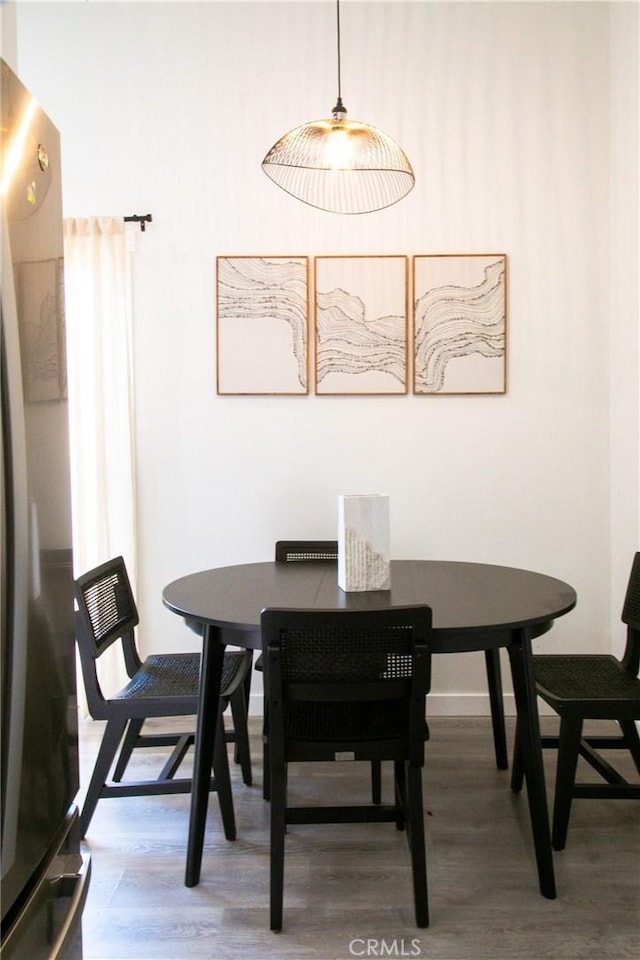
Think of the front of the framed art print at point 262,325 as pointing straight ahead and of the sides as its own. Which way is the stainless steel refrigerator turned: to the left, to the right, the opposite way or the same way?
to the left

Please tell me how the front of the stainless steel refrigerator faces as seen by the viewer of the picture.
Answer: facing to the right of the viewer

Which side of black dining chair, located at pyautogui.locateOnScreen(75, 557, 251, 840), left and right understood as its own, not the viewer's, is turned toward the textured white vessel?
front

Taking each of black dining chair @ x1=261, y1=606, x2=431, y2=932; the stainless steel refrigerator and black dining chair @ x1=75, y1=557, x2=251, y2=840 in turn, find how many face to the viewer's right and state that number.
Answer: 2

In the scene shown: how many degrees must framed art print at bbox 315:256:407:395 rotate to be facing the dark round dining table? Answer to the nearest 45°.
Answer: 0° — it already faces it

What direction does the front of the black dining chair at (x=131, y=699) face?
to the viewer's right

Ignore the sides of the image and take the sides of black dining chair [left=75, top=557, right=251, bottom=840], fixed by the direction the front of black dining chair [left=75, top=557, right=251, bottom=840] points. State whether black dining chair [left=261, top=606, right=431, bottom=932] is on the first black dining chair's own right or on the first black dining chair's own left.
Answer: on the first black dining chair's own right

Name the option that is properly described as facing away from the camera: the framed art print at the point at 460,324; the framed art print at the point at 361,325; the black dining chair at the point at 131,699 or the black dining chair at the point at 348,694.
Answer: the black dining chair at the point at 348,694

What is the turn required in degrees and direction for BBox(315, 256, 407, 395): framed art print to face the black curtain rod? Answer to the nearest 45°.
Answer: approximately 90° to its right

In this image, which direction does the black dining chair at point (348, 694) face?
away from the camera
